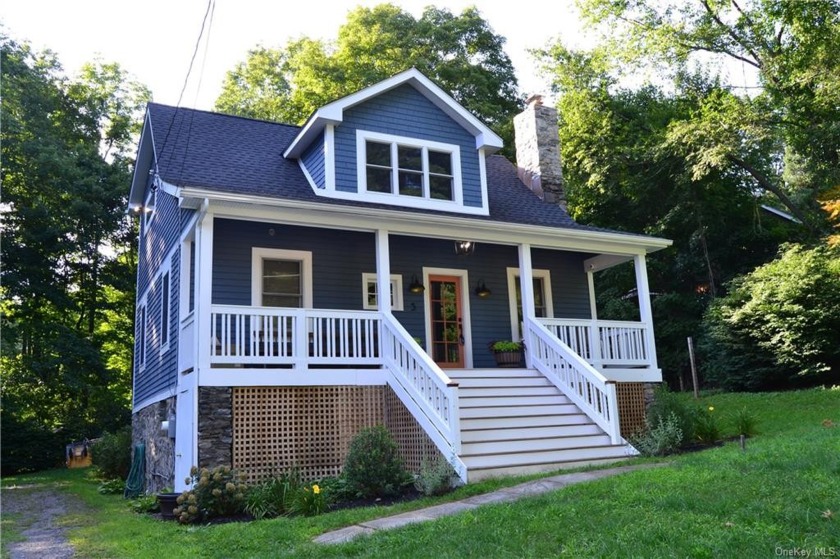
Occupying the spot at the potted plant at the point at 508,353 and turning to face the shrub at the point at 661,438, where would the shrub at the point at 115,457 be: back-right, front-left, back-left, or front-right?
back-right

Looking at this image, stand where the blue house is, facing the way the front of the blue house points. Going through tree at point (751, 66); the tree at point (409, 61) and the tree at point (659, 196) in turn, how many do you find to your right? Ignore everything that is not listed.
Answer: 0

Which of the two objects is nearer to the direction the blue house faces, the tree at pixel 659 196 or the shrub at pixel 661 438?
the shrub

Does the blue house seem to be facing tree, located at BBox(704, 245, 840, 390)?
no

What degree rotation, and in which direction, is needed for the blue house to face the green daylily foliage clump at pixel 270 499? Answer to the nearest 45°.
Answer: approximately 45° to its right

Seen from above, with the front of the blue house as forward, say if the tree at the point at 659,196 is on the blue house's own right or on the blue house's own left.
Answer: on the blue house's own left

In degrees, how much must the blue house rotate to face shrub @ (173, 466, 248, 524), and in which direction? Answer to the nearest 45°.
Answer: approximately 90° to its right

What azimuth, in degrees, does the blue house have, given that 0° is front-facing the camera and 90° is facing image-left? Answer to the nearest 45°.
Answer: approximately 315°

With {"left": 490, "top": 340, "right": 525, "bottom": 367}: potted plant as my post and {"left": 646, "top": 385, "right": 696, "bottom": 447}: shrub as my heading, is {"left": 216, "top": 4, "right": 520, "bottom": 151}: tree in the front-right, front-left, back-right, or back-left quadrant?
back-left

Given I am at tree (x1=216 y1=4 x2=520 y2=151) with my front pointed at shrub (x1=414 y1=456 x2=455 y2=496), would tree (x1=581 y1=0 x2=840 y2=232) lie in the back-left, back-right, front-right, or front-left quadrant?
front-left

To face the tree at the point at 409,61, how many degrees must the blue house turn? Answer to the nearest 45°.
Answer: approximately 135° to its left

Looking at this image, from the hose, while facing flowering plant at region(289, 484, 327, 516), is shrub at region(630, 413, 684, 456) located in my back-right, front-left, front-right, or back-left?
front-left

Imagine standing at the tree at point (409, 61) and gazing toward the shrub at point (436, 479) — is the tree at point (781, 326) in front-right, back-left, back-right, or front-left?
front-left

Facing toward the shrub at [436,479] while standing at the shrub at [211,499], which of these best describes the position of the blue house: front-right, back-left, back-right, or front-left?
front-left

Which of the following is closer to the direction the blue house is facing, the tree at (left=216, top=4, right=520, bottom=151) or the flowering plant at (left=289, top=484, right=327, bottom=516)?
the flowering plant

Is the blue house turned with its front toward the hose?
no

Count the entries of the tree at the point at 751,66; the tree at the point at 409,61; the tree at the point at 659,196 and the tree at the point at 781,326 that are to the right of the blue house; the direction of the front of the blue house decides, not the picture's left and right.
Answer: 0
